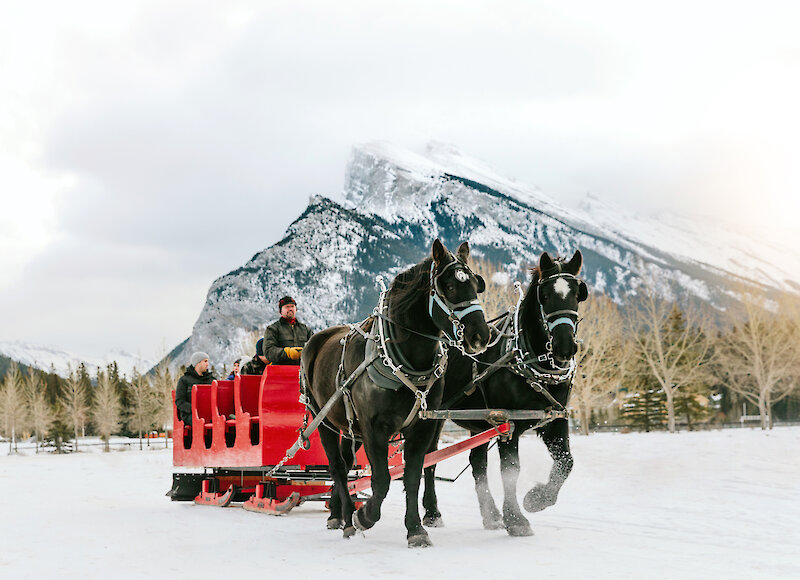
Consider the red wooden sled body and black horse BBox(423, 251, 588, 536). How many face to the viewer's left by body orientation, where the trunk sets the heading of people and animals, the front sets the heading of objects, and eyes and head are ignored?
0

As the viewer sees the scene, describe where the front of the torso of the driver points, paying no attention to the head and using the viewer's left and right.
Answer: facing the viewer and to the right of the viewer

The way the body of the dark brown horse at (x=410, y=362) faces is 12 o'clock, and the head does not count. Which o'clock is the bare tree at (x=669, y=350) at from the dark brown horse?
The bare tree is roughly at 8 o'clock from the dark brown horse.

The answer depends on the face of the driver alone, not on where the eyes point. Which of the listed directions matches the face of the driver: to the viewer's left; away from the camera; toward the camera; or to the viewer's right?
toward the camera

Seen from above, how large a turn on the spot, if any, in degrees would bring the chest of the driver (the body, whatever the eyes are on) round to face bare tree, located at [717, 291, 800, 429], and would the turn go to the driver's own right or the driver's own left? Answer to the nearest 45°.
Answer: approximately 90° to the driver's own left

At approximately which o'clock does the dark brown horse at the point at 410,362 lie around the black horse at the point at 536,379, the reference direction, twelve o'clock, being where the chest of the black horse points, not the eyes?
The dark brown horse is roughly at 3 o'clock from the black horse.

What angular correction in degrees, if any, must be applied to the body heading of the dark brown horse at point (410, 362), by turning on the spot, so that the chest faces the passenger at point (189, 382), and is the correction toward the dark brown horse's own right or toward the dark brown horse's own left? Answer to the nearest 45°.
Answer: approximately 180°

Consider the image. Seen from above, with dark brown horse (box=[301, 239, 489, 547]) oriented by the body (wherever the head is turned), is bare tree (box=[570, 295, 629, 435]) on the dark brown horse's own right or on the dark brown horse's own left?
on the dark brown horse's own left

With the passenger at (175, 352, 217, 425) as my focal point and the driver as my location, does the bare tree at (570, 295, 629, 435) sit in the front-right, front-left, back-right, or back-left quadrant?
front-right

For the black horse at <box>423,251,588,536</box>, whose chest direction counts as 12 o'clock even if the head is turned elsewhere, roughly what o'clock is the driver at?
The driver is roughly at 6 o'clock from the black horse.

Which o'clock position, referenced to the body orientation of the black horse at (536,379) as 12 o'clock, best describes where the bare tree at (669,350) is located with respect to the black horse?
The bare tree is roughly at 8 o'clock from the black horse.
